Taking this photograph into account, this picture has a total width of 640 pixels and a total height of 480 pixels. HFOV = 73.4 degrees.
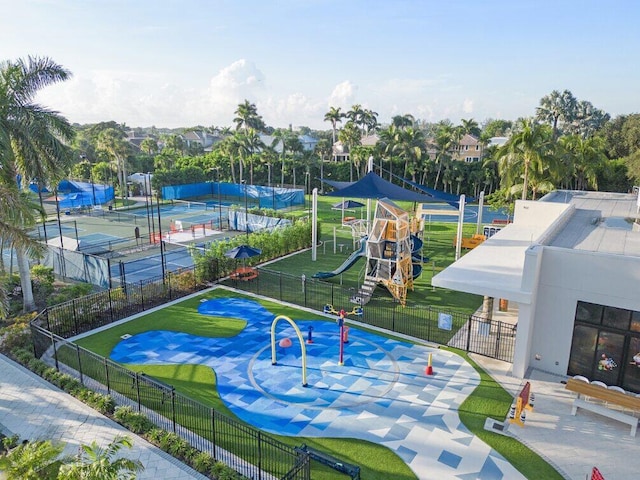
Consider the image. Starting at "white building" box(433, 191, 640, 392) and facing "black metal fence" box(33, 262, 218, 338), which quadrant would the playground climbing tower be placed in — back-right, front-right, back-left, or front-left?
front-right

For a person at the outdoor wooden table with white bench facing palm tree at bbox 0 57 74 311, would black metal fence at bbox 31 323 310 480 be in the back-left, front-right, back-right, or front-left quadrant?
front-left

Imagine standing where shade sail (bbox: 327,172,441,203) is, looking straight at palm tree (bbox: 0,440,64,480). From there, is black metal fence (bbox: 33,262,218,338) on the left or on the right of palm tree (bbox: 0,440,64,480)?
right

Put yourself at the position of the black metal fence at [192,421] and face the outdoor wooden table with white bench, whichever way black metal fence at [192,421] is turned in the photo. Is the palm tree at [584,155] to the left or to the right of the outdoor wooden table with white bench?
left
